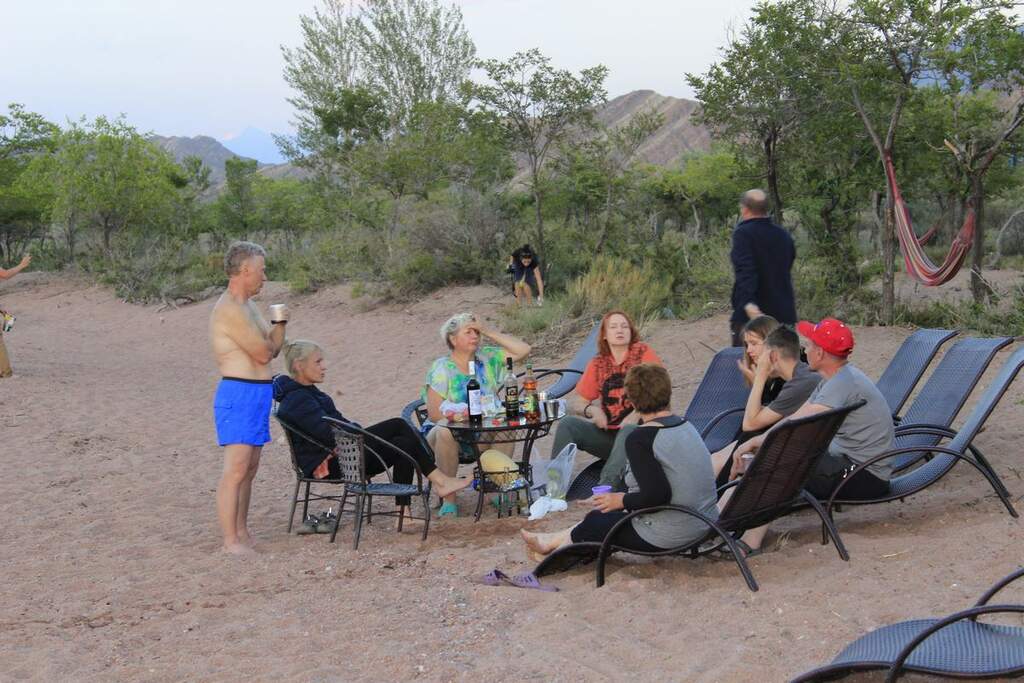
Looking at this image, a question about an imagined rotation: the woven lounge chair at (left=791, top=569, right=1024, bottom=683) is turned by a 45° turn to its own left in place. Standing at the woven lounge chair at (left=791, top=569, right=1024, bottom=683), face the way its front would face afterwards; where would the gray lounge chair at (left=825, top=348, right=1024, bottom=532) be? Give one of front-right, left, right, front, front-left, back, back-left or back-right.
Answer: back-right

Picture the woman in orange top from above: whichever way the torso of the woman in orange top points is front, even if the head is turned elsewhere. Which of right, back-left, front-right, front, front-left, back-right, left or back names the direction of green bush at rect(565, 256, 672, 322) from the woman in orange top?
back

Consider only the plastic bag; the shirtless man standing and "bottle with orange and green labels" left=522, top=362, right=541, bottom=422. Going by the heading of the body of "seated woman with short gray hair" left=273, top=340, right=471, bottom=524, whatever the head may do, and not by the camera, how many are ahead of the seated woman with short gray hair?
2

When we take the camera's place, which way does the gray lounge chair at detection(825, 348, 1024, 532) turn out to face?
facing to the left of the viewer

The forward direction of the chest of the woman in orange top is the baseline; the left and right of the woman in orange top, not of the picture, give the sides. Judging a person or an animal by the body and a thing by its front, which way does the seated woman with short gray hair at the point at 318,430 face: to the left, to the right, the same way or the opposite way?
to the left

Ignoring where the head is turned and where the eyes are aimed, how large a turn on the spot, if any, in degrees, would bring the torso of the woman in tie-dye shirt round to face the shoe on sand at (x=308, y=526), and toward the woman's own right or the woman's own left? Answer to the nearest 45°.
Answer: approximately 90° to the woman's own right

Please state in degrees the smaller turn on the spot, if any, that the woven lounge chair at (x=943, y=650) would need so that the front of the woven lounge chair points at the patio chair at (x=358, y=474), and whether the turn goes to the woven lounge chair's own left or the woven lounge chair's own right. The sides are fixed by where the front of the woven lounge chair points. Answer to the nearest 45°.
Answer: approximately 45° to the woven lounge chair's own right

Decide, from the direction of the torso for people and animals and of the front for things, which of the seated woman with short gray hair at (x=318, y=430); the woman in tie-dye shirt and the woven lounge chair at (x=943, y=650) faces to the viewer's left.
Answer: the woven lounge chair

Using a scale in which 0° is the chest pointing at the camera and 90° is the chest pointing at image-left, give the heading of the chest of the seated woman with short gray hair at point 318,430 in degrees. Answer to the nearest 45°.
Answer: approximately 270°

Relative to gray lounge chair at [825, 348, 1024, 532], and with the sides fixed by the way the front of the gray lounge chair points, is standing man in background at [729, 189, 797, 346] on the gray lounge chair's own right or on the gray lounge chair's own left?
on the gray lounge chair's own right

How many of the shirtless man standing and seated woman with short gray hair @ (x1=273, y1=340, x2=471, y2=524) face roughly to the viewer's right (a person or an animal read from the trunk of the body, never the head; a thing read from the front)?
2

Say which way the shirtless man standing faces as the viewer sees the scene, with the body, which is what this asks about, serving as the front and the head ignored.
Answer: to the viewer's right

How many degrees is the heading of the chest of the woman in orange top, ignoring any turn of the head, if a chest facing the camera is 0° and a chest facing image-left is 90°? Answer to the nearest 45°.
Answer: approximately 0°

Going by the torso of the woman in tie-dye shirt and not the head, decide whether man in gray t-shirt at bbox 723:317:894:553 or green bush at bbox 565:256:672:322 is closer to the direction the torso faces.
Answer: the man in gray t-shirt
